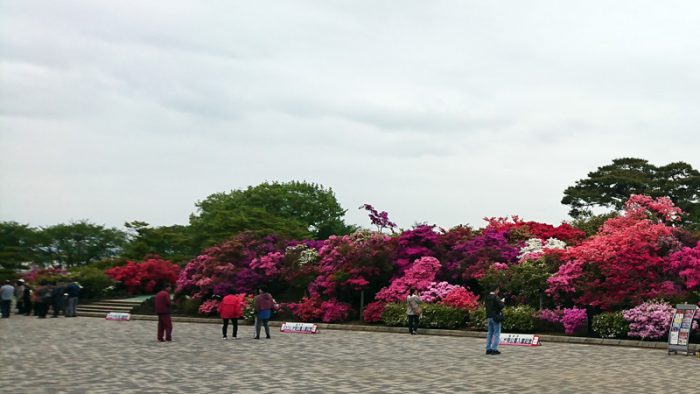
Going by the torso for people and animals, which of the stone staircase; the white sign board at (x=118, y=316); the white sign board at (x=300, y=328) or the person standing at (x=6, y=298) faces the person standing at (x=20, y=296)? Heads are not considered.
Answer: the person standing at (x=6, y=298)

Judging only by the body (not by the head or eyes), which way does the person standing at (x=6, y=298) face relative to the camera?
away from the camera

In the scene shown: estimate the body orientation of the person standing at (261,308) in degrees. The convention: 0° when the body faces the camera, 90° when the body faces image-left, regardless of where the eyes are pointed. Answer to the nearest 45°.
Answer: approximately 180°

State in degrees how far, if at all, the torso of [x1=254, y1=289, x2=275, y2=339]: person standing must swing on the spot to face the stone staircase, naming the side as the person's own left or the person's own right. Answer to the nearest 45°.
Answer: approximately 45° to the person's own left

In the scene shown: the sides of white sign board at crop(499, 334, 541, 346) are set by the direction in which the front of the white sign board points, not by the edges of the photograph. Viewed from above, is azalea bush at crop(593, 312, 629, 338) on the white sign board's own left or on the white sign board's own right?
on the white sign board's own left

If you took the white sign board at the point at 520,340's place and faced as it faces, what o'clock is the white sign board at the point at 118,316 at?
the white sign board at the point at 118,316 is roughly at 4 o'clock from the white sign board at the point at 520,340.

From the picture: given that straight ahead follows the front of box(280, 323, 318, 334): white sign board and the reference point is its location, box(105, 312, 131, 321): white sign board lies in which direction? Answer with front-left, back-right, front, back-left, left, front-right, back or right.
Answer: back-right

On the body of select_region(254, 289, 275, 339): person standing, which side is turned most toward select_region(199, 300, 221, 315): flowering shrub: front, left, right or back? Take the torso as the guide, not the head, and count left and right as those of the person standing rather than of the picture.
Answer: front

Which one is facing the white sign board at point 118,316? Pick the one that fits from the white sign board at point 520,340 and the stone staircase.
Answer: the stone staircase

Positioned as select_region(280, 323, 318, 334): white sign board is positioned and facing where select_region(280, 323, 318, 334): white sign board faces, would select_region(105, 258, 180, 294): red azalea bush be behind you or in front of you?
behind

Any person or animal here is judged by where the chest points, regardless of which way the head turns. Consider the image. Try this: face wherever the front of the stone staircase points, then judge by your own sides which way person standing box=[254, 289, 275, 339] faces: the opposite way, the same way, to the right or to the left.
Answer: the opposite way

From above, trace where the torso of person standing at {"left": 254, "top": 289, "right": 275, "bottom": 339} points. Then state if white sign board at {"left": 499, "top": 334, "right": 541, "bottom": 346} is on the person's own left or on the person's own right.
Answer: on the person's own right

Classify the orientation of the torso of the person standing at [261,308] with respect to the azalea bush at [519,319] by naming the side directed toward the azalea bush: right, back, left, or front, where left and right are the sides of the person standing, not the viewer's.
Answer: right

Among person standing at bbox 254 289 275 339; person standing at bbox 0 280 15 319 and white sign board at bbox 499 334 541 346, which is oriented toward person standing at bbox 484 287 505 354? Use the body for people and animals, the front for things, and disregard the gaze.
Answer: the white sign board

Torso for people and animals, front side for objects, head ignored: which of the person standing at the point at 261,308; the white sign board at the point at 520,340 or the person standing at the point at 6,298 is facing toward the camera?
the white sign board

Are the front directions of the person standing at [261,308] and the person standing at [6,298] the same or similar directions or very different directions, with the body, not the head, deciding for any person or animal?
same or similar directions

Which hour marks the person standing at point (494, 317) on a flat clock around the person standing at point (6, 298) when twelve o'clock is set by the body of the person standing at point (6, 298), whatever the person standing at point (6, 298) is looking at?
the person standing at point (494, 317) is roughly at 5 o'clock from the person standing at point (6, 298).

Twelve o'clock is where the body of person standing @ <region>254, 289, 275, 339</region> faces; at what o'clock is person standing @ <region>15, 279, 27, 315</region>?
person standing @ <region>15, 279, 27, 315</region> is roughly at 11 o'clock from person standing @ <region>254, 289, 275, 339</region>.

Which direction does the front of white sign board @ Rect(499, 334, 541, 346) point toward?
toward the camera

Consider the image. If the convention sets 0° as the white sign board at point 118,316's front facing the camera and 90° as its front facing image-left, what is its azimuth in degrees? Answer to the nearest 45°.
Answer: approximately 0°
